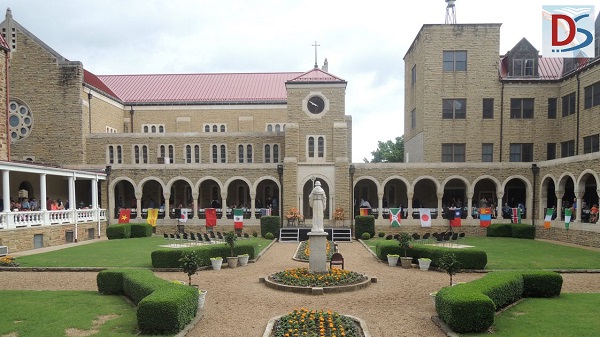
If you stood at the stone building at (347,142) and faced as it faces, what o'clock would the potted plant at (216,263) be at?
The potted plant is roughly at 1 o'clock from the stone building.

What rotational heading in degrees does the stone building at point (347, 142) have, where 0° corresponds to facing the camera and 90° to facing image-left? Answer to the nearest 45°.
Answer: approximately 0°

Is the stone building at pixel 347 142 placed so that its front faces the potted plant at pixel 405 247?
yes

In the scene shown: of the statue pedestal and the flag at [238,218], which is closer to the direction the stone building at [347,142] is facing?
the statue pedestal

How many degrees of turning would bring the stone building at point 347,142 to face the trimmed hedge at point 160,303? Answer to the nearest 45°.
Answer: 0° — it already faces it

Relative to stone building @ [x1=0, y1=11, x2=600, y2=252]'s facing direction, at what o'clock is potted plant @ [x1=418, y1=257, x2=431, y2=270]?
The potted plant is roughly at 12 o'clock from the stone building.
